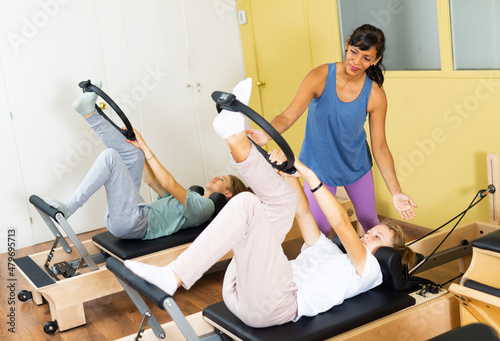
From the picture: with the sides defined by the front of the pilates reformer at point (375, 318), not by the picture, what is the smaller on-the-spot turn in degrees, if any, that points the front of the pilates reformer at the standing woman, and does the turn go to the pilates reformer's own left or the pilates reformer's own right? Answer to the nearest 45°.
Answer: approximately 135° to the pilates reformer's own right

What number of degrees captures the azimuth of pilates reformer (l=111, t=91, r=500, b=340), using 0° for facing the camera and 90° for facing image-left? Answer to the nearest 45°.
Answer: approximately 45°

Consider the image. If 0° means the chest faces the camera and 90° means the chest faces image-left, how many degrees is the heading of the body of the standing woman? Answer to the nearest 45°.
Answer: approximately 0°

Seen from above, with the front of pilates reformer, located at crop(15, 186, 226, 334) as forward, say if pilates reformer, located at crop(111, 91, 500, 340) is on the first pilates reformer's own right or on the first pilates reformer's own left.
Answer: on the first pilates reformer's own left

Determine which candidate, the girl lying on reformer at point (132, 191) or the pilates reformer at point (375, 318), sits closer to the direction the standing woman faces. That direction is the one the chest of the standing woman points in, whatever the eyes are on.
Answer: the pilates reformer

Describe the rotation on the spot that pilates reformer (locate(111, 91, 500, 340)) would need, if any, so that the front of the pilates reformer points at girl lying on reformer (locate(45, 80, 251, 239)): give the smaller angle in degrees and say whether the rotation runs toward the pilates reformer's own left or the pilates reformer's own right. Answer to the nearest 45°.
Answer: approximately 90° to the pilates reformer's own right

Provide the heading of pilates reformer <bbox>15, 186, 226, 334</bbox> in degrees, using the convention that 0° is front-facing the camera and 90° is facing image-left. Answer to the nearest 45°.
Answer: approximately 45°

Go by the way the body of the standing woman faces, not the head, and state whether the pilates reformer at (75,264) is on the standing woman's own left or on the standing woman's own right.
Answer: on the standing woman's own right
